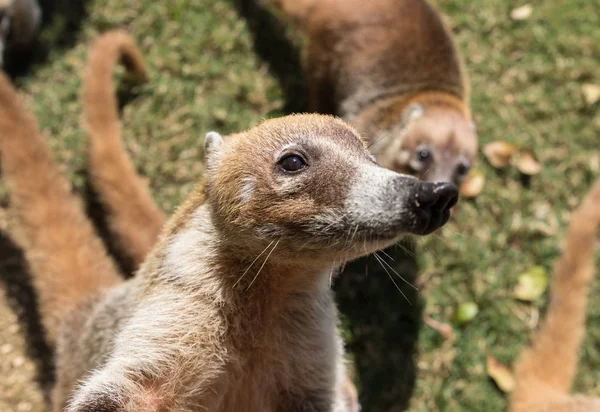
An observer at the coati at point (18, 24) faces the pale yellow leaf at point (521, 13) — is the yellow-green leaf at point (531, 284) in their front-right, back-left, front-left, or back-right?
front-right

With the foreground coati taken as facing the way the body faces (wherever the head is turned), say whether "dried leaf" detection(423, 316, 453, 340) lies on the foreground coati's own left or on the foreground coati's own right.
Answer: on the foreground coati's own left

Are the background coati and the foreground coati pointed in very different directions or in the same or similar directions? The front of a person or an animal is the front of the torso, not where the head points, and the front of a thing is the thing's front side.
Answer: same or similar directions

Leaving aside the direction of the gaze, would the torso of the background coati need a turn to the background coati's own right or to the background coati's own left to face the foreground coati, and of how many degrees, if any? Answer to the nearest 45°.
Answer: approximately 45° to the background coati's own right

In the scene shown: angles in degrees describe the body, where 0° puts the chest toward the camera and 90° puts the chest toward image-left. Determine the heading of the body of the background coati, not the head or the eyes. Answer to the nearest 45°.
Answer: approximately 315°

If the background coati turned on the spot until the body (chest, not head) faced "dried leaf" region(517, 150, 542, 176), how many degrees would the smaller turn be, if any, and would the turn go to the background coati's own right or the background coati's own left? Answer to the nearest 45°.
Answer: approximately 45° to the background coati's own left

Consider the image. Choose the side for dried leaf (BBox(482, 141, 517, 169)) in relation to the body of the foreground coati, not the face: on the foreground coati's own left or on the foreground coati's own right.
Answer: on the foreground coati's own left

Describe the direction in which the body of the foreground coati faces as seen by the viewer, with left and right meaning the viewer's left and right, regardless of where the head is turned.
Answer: facing the viewer and to the right of the viewer

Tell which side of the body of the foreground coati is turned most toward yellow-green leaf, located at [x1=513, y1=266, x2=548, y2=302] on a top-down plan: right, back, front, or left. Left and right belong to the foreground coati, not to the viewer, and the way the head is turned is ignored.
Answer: left

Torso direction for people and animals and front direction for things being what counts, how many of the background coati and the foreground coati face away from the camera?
0

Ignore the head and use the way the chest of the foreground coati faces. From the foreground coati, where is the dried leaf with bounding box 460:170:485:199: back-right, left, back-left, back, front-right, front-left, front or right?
left
